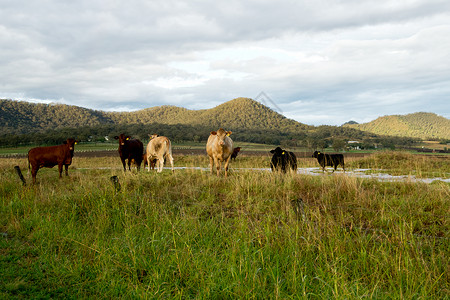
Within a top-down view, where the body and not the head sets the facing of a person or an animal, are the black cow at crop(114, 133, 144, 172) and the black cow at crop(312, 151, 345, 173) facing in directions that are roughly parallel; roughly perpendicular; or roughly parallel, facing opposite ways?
roughly perpendicular

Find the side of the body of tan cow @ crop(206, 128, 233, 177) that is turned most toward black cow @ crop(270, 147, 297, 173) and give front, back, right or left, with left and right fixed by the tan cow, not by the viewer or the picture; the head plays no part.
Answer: left

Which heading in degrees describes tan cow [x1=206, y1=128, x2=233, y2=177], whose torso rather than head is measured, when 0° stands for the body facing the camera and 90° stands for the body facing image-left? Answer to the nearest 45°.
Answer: approximately 0°

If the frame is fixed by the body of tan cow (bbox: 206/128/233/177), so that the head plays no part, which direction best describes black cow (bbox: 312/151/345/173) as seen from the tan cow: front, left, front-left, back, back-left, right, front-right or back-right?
back-left

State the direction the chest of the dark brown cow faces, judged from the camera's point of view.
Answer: to the viewer's right

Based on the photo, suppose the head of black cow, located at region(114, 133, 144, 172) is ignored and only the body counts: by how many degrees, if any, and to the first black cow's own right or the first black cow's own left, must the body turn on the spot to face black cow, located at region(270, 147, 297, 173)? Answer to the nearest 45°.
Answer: approximately 90° to the first black cow's own left

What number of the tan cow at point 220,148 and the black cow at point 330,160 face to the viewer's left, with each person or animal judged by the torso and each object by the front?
1

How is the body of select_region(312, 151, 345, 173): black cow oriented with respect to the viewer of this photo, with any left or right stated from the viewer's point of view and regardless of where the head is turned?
facing to the left of the viewer
